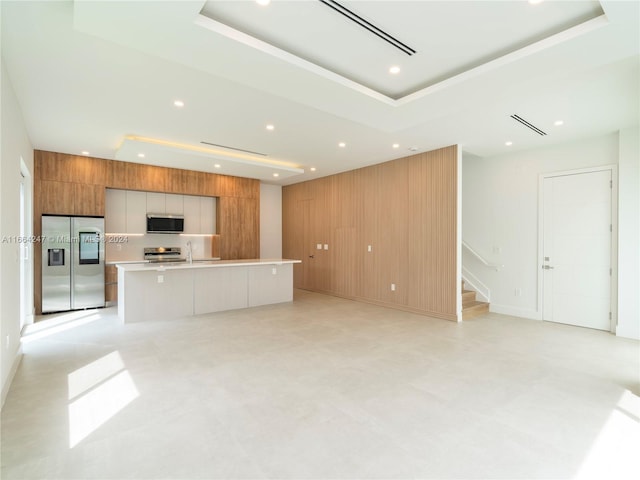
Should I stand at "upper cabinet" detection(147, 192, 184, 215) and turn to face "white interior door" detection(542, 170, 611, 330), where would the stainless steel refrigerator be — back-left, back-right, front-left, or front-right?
back-right

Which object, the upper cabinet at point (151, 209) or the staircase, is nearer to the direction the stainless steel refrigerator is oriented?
the staircase

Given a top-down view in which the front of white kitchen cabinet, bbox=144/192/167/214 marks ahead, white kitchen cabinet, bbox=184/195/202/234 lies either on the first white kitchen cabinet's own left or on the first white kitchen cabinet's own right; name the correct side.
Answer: on the first white kitchen cabinet's own left

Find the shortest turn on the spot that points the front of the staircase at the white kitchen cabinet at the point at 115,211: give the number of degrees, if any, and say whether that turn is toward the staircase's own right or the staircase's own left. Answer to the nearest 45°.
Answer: approximately 135° to the staircase's own right

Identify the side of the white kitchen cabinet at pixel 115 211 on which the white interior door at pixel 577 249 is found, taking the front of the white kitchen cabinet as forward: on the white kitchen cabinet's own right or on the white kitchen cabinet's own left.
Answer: on the white kitchen cabinet's own left

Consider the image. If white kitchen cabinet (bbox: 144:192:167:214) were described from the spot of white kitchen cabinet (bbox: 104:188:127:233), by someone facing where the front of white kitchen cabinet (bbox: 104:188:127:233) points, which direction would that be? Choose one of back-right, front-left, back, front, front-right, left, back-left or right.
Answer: left

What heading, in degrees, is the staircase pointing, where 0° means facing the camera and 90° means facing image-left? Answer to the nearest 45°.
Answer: approximately 315°

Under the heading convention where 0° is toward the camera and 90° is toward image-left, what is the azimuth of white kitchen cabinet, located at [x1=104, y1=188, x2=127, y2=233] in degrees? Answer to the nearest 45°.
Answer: approximately 0°

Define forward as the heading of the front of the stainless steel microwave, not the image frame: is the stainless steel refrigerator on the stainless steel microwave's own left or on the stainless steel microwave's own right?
on the stainless steel microwave's own right

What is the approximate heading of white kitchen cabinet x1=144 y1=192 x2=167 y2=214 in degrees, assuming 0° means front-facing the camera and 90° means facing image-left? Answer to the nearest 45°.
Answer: approximately 0°
